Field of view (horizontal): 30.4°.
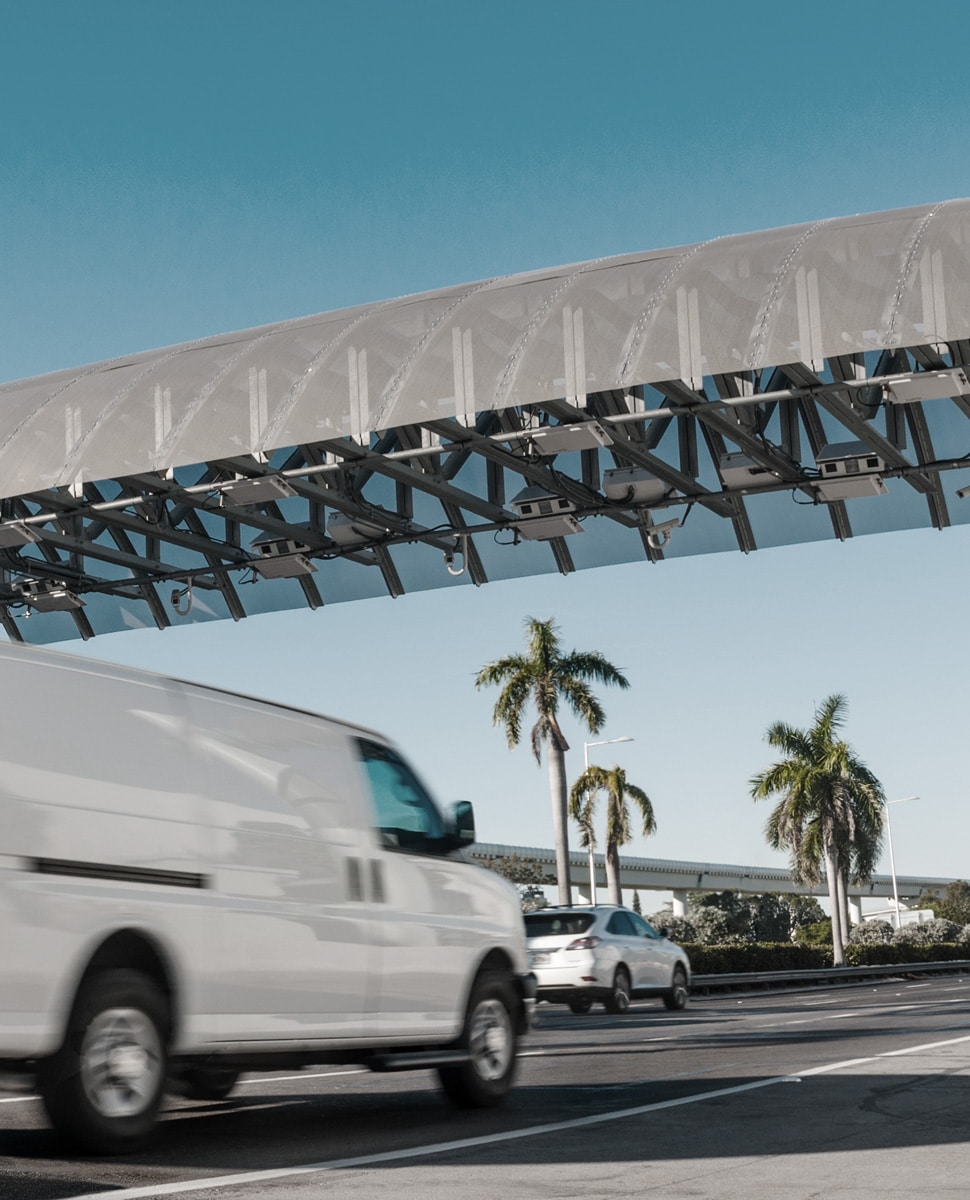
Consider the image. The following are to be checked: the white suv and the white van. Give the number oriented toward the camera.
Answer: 0

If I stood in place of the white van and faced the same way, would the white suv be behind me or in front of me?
in front

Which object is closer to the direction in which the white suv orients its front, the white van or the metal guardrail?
the metal guardrail

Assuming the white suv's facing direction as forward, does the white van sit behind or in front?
behind

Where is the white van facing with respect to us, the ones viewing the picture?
facing away from the viewer and to the right of the viewer

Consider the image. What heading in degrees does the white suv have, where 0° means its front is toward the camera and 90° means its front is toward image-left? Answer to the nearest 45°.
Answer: approximately 225°

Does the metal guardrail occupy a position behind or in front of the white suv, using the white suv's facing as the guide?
in front

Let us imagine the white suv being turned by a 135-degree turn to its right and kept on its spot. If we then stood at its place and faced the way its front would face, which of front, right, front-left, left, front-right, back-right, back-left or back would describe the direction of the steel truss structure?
front

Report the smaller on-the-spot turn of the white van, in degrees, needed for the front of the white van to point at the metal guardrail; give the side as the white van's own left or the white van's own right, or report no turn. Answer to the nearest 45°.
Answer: approximately 45° to the white van's own left
